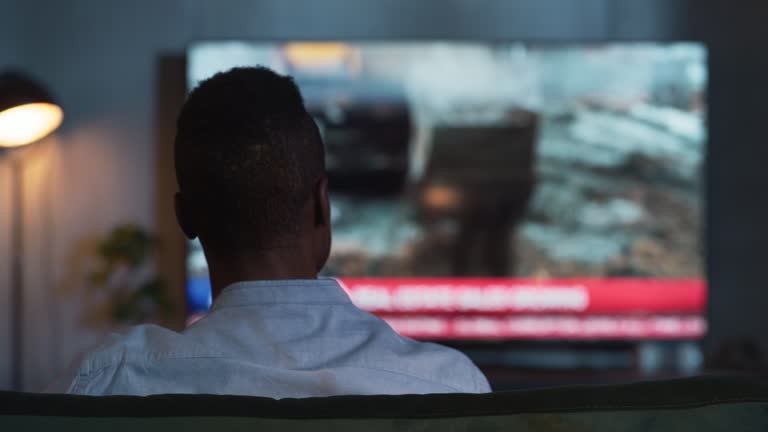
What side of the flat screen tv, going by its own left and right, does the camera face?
front

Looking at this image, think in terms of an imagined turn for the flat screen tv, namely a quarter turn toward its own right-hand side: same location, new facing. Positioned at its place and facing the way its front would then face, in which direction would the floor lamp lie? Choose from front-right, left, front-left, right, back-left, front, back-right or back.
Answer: front

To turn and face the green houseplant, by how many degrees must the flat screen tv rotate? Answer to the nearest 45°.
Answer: approximately 90° to its right
